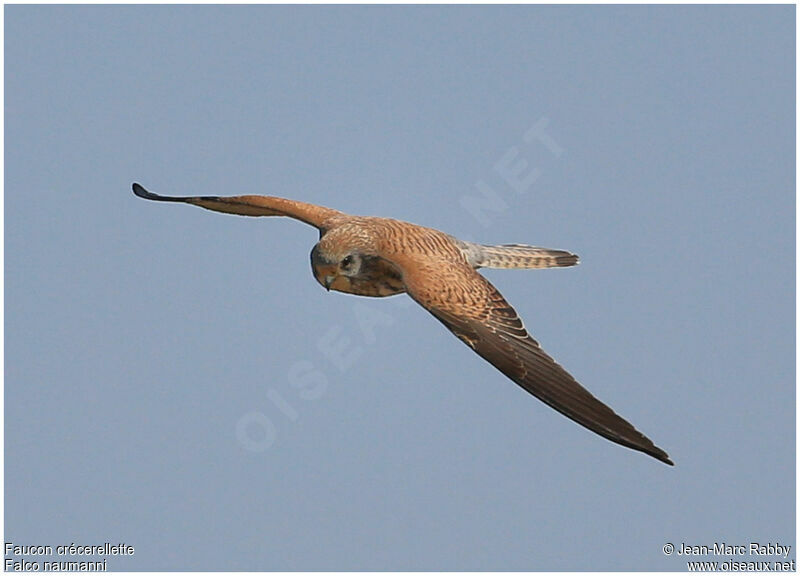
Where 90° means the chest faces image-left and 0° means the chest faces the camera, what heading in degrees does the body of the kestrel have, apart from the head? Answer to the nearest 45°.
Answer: approximately 45°
